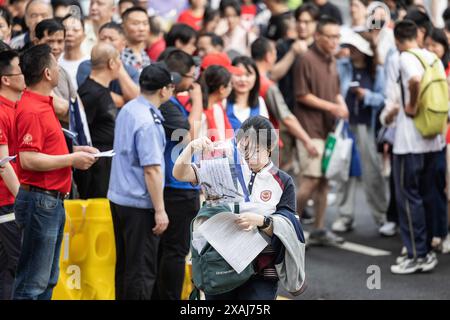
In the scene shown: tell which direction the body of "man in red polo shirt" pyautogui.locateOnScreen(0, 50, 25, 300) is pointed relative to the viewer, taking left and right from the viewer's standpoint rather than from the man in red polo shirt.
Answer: facing to the right of the viewer

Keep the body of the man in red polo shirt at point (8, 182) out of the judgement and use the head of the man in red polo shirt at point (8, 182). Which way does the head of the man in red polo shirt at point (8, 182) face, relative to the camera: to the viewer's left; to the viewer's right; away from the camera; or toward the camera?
to the viewer's right

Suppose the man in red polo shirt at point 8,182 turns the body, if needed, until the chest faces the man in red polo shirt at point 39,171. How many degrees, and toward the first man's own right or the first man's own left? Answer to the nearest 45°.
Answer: approximately 45° to the first man's own right

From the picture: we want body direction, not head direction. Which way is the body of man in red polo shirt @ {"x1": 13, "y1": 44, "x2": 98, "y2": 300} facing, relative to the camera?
to the viewer's right

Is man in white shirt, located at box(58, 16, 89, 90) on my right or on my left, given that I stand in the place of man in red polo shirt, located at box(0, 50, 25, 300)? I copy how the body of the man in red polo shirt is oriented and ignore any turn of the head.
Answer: on my left

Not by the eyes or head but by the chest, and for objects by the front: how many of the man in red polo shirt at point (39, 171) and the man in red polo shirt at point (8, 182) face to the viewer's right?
2
